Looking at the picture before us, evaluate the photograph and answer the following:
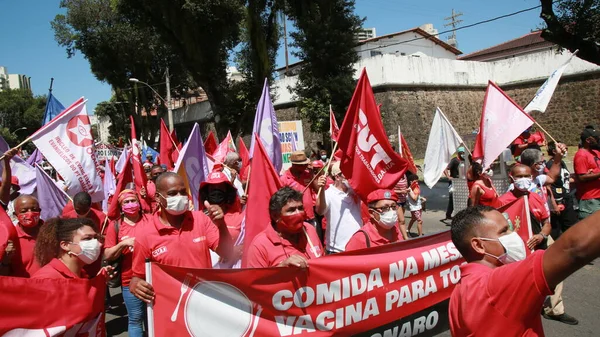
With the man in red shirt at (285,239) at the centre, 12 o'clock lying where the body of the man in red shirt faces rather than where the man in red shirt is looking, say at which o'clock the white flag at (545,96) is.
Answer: The white flag is roughly at 9 o'clock from the man in red shirt.

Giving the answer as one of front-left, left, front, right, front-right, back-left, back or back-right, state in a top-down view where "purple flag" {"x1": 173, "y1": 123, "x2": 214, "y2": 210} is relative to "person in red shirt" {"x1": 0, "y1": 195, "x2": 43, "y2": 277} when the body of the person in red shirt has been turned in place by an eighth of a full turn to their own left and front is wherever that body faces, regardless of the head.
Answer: left

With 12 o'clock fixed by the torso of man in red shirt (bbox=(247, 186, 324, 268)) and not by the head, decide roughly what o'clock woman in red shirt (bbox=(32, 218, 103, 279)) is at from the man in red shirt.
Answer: The woman in red shirt is roughly at 4 o'clock from the man in red shirt.

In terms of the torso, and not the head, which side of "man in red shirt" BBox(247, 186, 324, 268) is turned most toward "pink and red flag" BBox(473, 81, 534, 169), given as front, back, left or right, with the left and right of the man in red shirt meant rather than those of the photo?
left

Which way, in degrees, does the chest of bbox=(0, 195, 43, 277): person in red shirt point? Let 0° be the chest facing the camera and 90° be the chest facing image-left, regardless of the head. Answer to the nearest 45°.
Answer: approximately 0°

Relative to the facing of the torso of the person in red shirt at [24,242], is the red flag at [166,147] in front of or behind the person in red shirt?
behind

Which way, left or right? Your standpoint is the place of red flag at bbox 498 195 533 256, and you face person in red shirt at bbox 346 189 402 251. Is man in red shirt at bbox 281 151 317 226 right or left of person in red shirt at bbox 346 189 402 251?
right

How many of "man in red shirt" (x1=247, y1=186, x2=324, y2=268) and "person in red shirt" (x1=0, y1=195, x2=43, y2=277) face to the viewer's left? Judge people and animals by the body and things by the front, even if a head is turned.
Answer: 0
